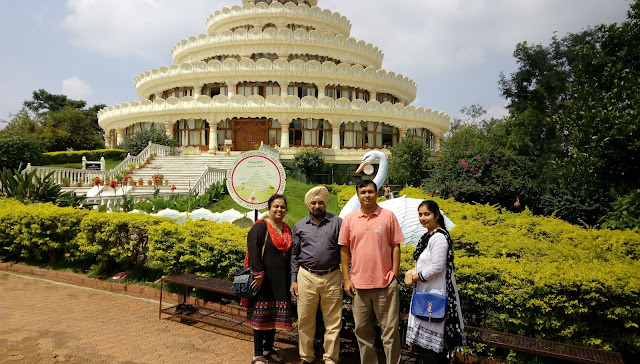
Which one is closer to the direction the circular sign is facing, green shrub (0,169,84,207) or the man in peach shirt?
the man in peach shirt

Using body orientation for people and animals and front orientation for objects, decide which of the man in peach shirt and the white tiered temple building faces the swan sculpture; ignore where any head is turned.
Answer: the white tiered temple building

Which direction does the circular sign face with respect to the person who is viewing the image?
facing the viewer

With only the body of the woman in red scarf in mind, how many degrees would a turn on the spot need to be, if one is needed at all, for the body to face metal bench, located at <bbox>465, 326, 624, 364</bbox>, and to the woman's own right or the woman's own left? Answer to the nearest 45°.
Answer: approximately 45° to the woman's own left

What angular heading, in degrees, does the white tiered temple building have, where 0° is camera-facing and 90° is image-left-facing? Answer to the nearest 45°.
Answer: approximately 0°

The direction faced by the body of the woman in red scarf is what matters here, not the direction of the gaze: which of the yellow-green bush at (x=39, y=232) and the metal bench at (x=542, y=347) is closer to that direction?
the metal bench

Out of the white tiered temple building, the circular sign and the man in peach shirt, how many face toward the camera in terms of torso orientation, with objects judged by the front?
3

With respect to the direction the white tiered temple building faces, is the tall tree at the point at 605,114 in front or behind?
in front

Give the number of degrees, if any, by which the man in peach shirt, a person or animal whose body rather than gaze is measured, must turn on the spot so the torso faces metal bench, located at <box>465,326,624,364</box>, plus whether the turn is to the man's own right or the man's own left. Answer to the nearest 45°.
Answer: approximately 90° to the man's own left

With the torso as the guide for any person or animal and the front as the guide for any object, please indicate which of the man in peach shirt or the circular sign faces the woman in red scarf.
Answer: the circular sign

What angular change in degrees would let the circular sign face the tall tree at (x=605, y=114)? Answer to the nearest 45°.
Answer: approximately 90° to its left

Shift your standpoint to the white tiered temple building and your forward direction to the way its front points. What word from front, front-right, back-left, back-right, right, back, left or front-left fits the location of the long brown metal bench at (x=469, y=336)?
front

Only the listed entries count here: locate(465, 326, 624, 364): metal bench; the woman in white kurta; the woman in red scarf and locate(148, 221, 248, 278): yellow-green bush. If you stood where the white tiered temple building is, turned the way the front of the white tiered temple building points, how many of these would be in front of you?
4

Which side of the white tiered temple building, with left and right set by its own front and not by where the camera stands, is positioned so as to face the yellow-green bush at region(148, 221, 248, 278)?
front
